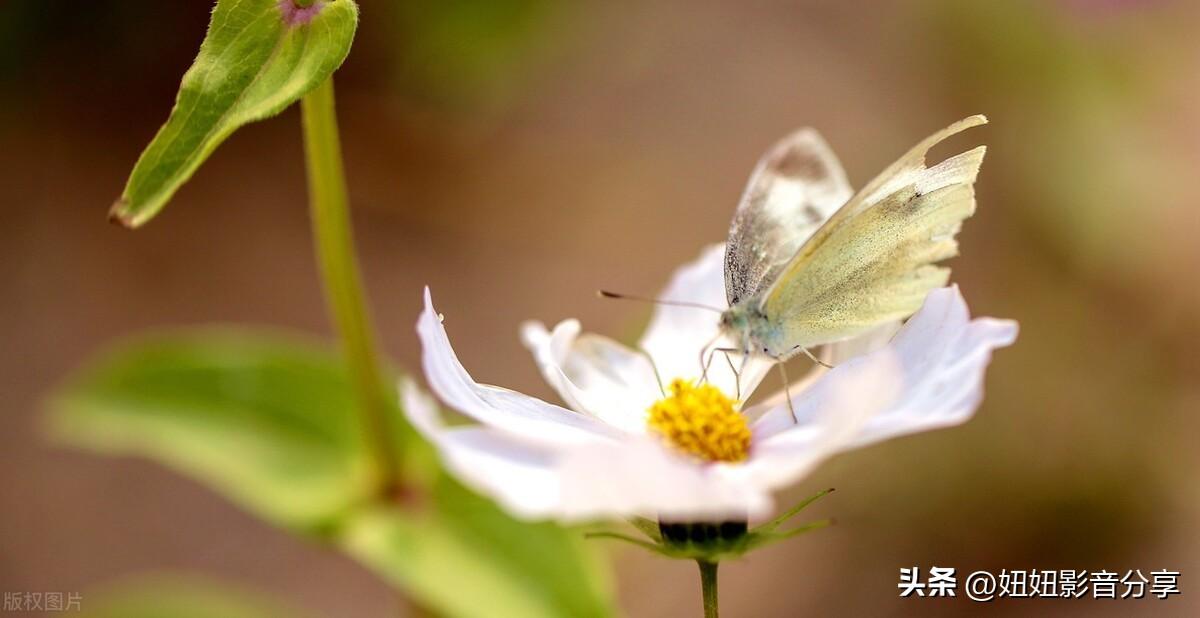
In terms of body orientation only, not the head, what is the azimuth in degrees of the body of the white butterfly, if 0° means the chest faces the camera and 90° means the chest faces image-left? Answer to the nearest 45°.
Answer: approximately 45°
